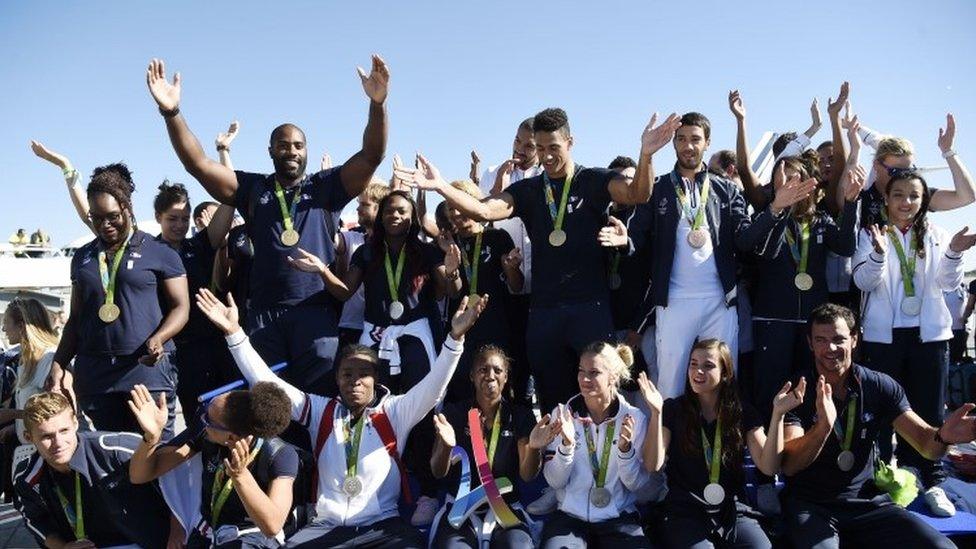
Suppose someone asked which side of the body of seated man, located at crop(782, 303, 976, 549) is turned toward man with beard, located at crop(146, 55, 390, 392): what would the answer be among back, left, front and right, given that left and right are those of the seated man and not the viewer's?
right

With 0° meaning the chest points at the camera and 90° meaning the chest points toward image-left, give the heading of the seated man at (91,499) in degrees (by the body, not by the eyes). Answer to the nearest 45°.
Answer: approximately 0°

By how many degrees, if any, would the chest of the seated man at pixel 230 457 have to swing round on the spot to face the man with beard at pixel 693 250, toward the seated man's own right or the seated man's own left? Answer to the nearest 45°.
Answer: approximately 135° to the seated man's own left

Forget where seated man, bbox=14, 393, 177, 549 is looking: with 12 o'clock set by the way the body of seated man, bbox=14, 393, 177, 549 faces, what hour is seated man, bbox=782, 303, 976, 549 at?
seated man, bbox=782, 303, 976, 549 is roughly at 10 o'clock from seated man, bbox=14, 393, 177, 549.

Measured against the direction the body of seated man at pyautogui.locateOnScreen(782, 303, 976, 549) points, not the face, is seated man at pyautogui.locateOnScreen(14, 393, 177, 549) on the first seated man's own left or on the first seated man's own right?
on the first seated man's own right

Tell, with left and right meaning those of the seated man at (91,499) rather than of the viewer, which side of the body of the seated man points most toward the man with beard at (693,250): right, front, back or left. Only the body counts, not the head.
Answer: left

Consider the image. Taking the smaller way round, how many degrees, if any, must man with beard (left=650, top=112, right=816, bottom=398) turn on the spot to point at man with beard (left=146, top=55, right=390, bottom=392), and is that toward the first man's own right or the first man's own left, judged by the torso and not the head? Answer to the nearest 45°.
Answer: approximately 90° to the first man's own right

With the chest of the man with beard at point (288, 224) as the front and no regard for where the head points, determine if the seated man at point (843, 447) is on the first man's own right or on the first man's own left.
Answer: on the first man's own left

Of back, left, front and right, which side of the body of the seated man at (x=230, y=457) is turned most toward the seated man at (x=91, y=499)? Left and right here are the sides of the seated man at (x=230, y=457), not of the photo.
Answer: right
